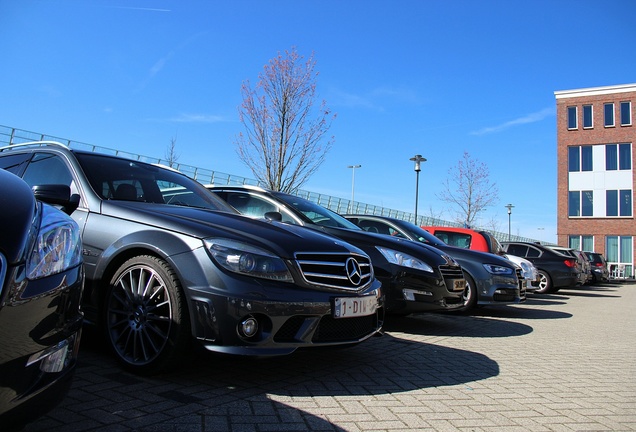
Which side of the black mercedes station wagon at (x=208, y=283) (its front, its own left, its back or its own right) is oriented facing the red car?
left

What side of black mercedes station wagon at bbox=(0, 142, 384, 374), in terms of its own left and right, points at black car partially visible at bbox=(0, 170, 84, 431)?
right

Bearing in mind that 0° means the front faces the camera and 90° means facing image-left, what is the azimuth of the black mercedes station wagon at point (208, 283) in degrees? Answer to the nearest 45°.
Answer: approximately 315°

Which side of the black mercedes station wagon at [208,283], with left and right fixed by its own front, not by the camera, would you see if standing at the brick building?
left
